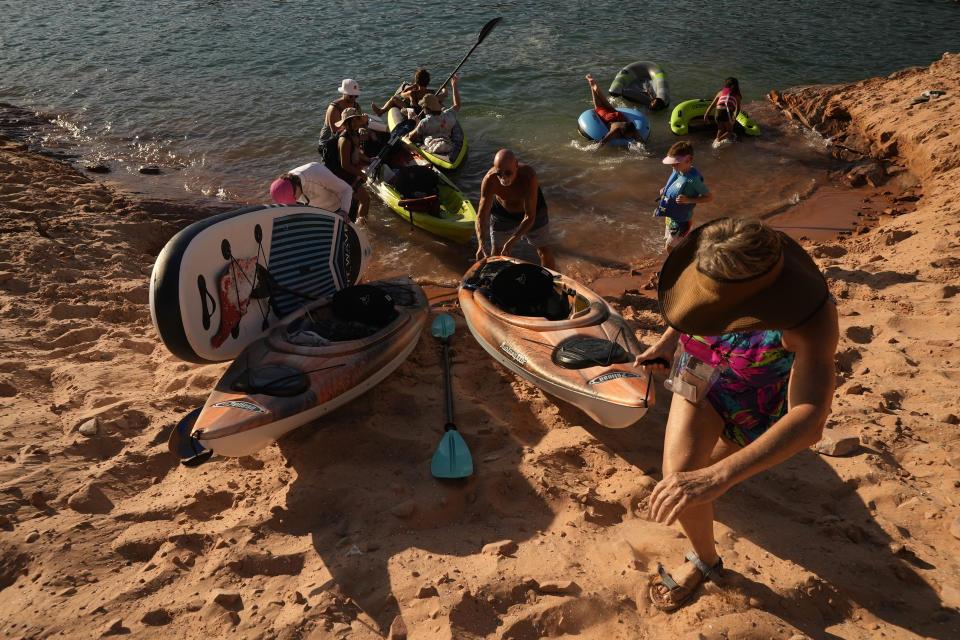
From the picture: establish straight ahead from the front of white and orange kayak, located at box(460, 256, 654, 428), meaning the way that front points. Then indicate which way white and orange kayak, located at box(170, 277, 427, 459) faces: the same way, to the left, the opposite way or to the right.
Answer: to the right

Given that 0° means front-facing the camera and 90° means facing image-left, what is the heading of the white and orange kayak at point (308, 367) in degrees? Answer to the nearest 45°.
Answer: approximately 45°

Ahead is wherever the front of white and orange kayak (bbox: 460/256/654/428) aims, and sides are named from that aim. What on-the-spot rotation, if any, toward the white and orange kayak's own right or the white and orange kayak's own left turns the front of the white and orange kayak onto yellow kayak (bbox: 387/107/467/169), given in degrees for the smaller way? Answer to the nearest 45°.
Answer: approximately 135° to the white and orange kayak's own left

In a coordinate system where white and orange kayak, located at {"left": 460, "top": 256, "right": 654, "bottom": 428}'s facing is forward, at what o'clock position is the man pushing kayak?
The man pushing kayak is roughly at 7 o'clock from the white and orange kayak.

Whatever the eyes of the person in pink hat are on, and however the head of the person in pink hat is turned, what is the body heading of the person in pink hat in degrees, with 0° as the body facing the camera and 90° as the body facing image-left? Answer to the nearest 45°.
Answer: approximately 90°

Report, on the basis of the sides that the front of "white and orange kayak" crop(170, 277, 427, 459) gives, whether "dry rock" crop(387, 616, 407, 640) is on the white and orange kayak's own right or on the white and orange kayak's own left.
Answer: on the white and orange kayak's own left

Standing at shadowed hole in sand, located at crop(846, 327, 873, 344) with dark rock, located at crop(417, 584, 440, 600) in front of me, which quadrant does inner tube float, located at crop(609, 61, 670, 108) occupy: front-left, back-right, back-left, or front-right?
back-right

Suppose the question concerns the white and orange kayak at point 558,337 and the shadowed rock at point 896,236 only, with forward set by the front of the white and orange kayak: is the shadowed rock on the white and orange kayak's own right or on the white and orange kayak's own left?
on the white and orange kayak's own left
